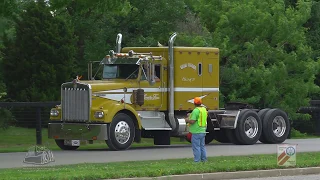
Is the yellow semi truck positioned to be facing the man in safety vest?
no

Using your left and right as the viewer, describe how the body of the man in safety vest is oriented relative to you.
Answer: facing away from the viewer and to the left of the viewer

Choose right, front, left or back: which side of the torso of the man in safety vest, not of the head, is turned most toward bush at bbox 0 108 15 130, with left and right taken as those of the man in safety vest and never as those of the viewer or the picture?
front

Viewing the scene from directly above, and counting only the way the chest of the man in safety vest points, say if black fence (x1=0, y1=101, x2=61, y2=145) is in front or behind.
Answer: in front

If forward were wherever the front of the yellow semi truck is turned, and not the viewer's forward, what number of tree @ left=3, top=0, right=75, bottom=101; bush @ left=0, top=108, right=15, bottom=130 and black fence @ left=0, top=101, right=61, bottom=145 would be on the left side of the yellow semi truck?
0

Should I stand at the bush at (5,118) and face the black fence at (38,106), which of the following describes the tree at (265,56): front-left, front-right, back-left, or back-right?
front-left

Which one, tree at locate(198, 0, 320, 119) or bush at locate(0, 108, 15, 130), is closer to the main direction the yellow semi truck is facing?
the bush

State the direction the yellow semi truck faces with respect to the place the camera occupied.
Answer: facing the viewer and to the left of the viewer

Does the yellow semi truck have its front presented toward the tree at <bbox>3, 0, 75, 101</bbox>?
no

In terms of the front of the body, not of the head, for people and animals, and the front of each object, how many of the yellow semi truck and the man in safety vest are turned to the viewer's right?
0

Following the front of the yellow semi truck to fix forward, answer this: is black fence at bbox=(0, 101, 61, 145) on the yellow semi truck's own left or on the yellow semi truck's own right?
on the yellow semi truck's own right

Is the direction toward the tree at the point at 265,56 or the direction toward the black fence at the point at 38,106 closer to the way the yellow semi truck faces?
the black fence

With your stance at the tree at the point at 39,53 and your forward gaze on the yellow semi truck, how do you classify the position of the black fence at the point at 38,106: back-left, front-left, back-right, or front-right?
front-right
